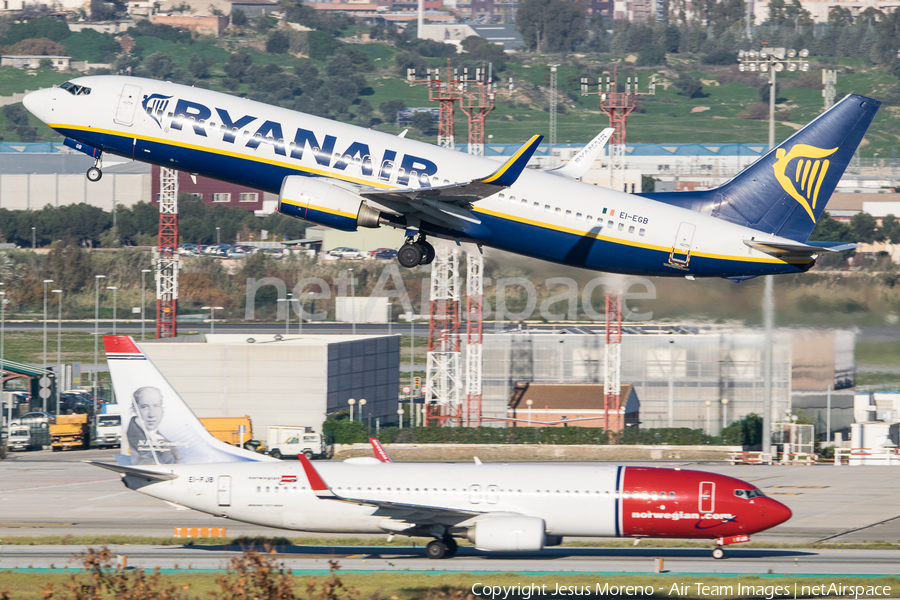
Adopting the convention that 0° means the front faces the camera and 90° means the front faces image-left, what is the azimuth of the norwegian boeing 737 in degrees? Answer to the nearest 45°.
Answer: approximately 270°

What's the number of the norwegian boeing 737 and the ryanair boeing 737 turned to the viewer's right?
1

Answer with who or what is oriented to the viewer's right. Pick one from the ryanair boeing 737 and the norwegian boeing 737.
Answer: the norwegian boeing 737

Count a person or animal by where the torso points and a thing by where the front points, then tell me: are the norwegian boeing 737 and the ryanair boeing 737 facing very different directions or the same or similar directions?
very different directions

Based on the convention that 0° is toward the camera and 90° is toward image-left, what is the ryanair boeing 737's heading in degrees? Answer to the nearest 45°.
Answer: approximately 90°
